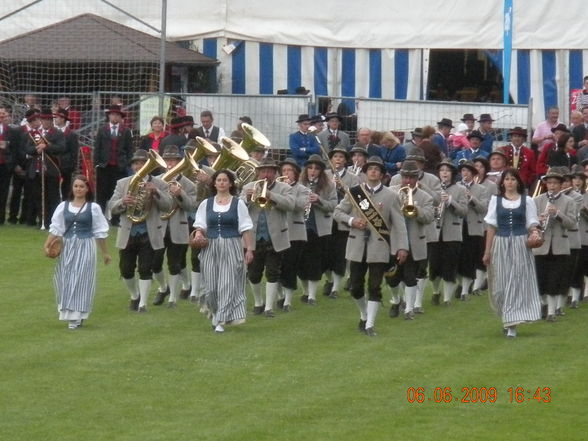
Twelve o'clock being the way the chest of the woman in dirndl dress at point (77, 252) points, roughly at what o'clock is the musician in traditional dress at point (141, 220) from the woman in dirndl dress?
The musician in traditional dress is roughly at 7 o'clock from the woman in dirndl dress.

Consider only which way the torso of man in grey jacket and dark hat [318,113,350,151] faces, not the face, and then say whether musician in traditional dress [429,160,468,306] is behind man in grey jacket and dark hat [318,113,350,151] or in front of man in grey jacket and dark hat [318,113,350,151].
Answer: in front

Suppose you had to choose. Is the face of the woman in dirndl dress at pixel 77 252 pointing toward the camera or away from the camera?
toward the camera

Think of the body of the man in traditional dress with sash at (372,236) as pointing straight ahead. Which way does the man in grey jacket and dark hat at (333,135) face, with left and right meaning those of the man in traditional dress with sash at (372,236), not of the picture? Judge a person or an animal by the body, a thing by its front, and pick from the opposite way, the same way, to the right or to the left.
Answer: the same way

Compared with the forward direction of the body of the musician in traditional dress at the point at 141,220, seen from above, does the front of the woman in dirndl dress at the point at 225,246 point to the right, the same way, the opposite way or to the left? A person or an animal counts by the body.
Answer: the same way

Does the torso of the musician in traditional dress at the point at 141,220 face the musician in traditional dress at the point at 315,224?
no

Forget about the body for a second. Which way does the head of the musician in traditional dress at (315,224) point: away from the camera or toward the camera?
toward the camera

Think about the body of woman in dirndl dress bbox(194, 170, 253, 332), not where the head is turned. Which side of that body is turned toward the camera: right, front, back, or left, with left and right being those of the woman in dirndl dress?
front

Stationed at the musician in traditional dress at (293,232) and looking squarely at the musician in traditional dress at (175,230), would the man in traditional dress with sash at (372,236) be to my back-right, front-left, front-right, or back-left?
back-left

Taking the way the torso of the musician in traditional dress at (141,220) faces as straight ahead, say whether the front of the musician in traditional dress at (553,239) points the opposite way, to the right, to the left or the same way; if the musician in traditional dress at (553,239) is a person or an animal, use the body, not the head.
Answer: the same way

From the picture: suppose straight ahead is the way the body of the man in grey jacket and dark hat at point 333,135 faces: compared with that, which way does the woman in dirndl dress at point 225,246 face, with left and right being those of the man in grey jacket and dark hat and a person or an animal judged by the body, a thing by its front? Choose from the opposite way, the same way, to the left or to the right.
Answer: the same way

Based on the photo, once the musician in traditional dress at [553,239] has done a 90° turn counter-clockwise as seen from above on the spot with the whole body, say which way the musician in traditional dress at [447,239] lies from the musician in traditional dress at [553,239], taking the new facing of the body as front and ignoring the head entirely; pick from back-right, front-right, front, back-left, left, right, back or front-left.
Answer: back-left

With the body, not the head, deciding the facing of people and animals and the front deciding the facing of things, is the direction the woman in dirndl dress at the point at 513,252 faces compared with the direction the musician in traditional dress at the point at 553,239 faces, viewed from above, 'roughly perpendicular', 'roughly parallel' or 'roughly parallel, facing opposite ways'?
roughly parallel

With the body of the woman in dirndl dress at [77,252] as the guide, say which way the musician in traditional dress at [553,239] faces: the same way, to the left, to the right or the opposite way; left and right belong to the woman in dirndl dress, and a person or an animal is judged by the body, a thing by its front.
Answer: the same way

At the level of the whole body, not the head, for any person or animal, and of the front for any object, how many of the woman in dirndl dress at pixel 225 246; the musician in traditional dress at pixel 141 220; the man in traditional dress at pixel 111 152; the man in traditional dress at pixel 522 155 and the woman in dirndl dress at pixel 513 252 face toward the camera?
5

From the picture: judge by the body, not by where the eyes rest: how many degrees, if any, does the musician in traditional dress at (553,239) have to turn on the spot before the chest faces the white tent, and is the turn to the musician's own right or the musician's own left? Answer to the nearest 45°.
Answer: approximately 180°

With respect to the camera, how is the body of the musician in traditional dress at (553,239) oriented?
toward the camera

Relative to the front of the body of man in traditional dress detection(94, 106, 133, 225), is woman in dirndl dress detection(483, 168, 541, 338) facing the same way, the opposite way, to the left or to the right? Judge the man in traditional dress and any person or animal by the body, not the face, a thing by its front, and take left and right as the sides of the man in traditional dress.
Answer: the same way

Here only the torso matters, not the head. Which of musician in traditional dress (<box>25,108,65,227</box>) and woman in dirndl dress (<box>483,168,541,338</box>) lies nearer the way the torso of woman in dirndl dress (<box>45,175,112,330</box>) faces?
the woman in dirndl dress

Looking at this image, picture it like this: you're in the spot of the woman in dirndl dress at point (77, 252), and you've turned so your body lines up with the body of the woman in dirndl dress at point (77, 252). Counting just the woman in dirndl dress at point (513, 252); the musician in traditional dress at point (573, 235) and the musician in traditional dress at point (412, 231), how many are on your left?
3

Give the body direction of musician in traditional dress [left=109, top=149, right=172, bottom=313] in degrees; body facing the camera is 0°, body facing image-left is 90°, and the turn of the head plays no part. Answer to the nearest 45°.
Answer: approximately 0°
